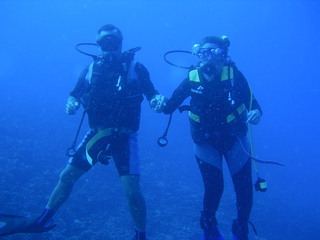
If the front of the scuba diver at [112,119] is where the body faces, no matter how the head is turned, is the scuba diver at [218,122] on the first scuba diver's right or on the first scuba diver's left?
on the first scuba diver's left

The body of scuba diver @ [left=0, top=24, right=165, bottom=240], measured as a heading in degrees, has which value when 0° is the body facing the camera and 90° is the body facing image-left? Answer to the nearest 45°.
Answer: approximately 0°
